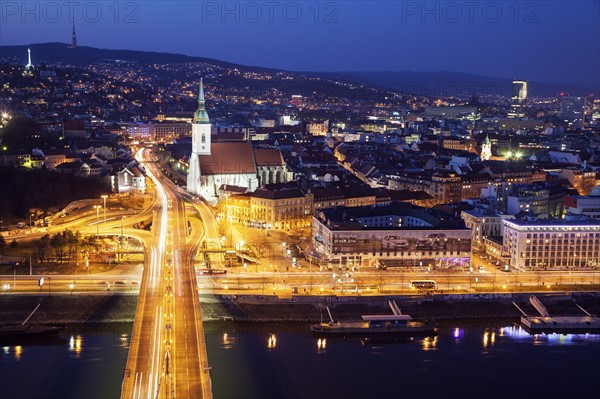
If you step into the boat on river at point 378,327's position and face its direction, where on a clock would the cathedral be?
The cathedral is roughly at 2 o'clock from the boat on river.

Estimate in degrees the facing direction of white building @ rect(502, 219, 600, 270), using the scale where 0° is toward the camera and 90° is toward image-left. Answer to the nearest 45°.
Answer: approximately 0°

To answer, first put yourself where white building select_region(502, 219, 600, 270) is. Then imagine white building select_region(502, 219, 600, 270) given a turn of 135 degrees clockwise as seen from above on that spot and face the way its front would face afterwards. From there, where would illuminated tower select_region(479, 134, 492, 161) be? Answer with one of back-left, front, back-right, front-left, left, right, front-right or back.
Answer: front-right

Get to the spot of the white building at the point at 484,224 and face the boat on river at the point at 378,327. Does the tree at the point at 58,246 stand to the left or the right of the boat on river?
right

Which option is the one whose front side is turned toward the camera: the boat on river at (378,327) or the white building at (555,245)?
the white building

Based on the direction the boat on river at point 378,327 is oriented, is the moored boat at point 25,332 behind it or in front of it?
in front

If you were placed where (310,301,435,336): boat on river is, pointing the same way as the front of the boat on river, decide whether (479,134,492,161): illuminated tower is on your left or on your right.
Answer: on your right

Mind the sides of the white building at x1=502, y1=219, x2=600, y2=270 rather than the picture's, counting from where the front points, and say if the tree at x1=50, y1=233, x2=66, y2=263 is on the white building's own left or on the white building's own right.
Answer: on the white building's own right

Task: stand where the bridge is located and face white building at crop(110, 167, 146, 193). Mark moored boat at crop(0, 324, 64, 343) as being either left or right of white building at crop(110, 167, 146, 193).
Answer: left

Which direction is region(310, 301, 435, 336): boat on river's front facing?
to the viewer's left

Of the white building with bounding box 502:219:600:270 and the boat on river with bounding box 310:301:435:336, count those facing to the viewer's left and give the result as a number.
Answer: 1

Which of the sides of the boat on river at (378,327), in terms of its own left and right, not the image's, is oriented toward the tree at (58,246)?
front

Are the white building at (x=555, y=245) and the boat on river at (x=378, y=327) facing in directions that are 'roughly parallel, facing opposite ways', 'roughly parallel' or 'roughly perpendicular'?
roughly perpendicular

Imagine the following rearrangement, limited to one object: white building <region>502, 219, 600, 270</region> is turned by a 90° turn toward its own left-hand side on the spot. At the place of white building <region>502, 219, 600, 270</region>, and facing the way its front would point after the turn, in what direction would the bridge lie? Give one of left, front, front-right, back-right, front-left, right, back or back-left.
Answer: back-right

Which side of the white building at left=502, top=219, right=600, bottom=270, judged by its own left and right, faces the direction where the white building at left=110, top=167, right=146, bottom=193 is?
right

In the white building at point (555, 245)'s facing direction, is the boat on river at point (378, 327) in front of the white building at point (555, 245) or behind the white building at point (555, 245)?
in front
